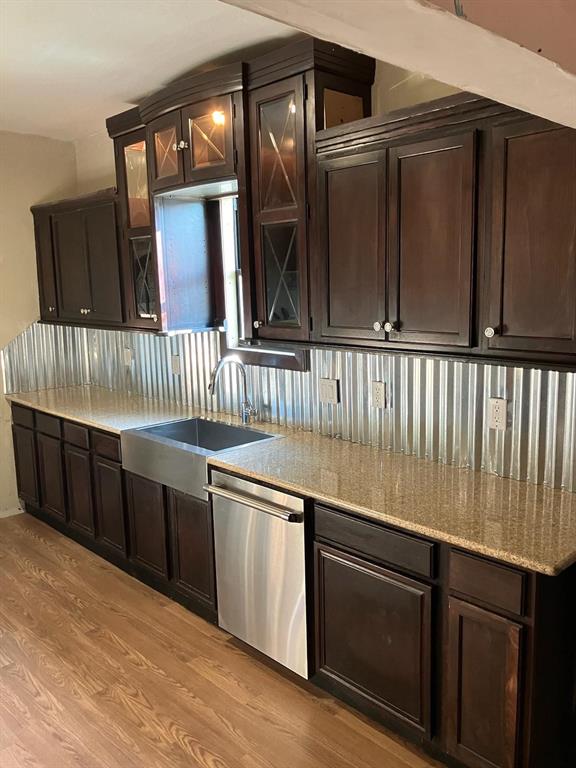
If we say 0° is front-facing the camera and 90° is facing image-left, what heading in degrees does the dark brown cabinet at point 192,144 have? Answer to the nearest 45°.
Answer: approximately 45°

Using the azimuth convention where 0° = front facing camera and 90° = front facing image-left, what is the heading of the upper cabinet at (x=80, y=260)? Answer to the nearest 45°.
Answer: approximately 45°

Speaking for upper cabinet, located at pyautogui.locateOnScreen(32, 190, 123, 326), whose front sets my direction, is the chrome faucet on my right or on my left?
on my left

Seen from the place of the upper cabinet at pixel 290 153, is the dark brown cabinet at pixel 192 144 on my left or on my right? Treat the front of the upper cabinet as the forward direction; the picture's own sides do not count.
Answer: on my right

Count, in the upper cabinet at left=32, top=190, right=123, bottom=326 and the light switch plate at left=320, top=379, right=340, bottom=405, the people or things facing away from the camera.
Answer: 0

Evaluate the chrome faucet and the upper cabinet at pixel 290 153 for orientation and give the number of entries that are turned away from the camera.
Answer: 0

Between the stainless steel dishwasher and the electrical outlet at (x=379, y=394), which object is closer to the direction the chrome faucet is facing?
the stainless steel dishwasher

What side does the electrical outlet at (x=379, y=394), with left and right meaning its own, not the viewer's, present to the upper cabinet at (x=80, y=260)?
right

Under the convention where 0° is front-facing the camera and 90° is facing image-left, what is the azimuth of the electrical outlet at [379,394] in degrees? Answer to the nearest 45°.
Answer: approximately 45°
